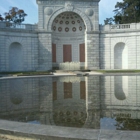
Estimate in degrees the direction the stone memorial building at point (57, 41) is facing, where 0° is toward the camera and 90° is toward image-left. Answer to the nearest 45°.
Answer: approximately 0°
